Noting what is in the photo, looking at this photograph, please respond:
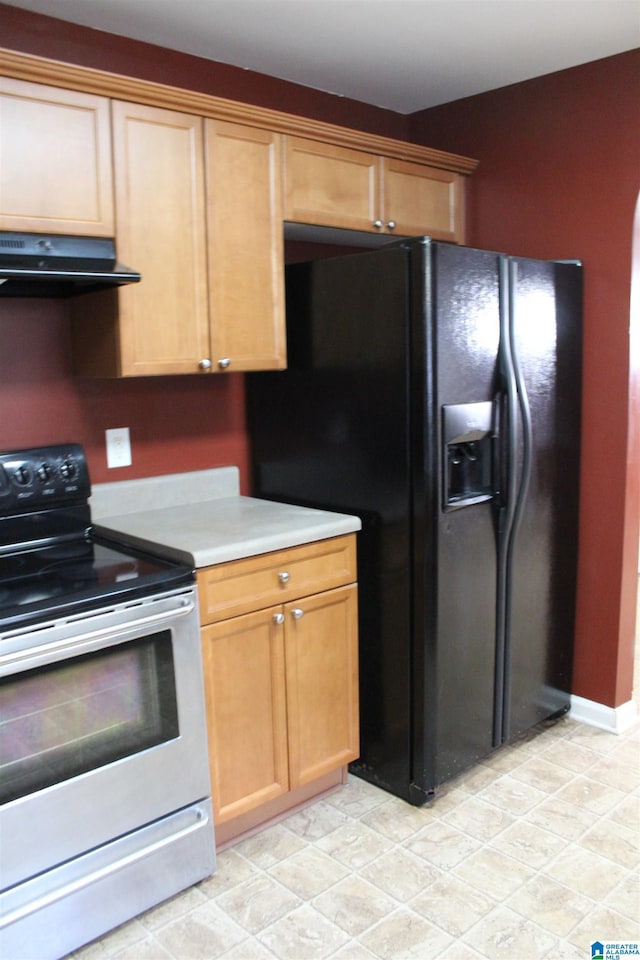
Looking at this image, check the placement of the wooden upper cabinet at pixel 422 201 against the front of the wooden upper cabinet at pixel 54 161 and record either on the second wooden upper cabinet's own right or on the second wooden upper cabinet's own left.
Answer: on the second wooden upper cabinet's own left

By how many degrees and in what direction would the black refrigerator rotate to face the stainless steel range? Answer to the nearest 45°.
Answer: approximately 90° to its right

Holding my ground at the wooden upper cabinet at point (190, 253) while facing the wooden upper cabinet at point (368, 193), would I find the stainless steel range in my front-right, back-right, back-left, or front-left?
back-right

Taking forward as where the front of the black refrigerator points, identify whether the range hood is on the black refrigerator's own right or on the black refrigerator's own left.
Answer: on the black refrigerator's own right

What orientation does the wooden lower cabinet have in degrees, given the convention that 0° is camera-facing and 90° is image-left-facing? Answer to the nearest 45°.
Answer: approximately 315°

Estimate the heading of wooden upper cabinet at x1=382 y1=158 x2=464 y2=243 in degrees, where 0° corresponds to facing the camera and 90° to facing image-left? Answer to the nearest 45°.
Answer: approximately 315°

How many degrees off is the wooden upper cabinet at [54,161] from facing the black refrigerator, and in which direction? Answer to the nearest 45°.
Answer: approximately 45° to its left
